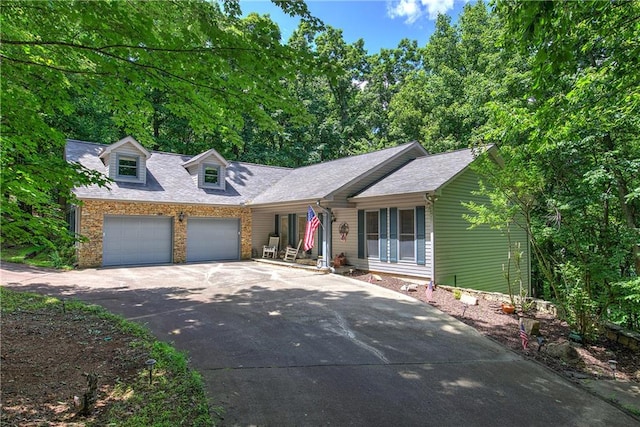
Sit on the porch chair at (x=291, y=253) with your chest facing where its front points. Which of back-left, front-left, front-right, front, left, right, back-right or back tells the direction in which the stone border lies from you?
left

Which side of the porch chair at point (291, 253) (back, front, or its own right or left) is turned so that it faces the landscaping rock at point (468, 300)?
left

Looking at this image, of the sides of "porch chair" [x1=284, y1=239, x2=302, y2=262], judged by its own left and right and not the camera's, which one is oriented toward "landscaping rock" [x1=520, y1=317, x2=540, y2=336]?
left

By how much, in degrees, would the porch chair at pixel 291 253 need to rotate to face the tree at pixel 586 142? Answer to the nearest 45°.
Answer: approximately 90° to its left

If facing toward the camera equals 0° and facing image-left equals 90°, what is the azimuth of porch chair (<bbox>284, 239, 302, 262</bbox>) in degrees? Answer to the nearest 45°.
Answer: approximately 45°

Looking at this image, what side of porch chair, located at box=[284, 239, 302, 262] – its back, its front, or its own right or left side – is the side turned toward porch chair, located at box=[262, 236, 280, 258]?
right
